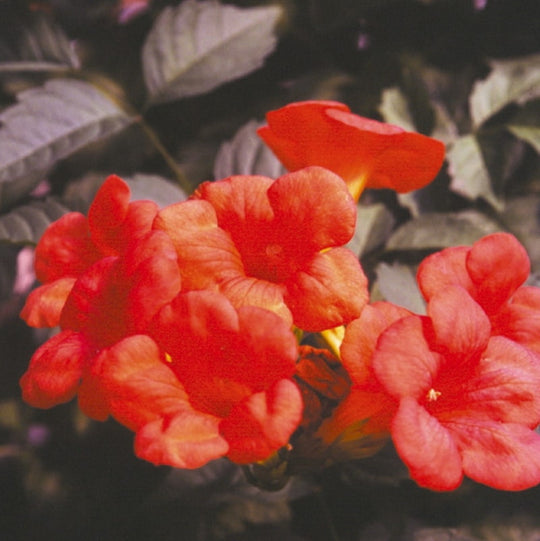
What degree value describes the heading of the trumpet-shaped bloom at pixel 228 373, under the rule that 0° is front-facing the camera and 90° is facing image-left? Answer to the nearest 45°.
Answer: approximately 0°
